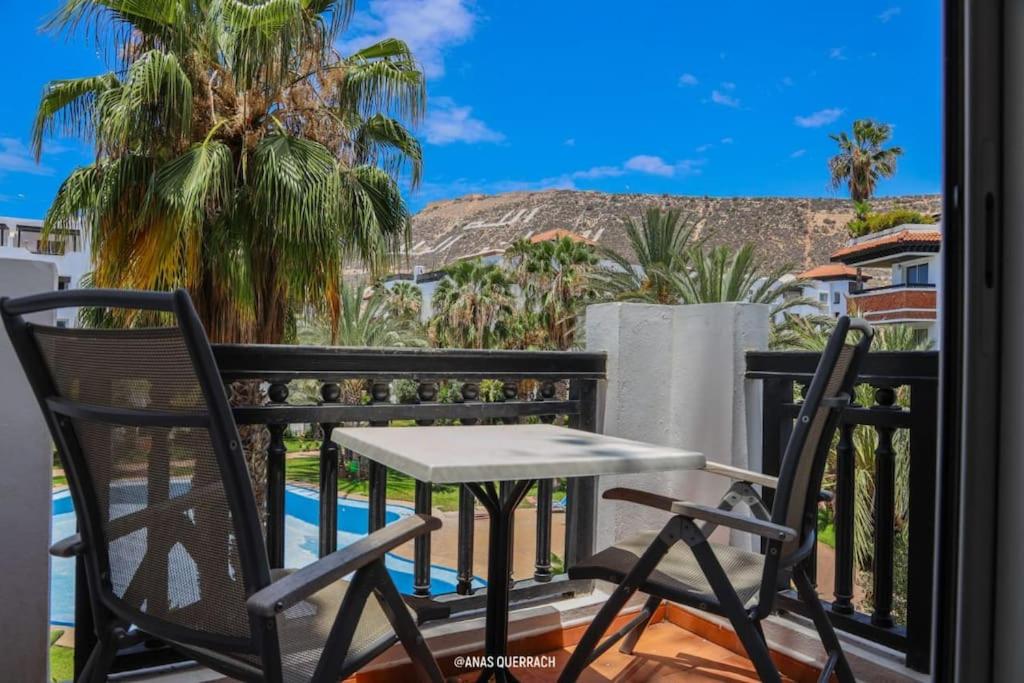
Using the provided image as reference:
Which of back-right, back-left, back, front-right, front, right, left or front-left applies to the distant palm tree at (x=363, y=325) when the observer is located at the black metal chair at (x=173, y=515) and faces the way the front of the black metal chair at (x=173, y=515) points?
front-left

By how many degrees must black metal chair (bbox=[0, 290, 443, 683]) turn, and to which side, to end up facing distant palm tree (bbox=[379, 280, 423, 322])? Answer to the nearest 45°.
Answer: approximately 45° to its left

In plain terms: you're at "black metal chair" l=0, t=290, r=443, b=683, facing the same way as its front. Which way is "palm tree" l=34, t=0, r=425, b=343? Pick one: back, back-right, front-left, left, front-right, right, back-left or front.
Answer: front-left

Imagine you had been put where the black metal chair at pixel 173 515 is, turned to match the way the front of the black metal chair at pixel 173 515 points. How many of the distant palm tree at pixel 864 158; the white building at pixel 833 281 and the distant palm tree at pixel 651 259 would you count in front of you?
3

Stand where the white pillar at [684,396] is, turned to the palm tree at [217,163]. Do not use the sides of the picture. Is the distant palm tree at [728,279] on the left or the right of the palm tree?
right

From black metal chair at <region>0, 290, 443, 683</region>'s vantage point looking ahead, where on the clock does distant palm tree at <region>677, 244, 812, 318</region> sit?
The distant palm tree is roughly at 12 o'clock from the black metal chair.

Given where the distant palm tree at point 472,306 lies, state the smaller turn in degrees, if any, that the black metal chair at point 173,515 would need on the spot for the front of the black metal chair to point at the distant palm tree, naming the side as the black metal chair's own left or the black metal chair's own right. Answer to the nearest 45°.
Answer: approximately 45° to the black metal chair's own left

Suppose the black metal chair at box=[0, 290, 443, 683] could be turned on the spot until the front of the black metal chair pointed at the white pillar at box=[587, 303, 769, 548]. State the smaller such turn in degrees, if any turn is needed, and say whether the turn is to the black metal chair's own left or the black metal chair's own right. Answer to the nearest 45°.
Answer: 0° — it already faces it

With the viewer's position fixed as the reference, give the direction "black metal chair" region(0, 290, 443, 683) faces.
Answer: facing away from the viewer and to the right of the viewer
